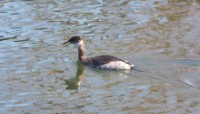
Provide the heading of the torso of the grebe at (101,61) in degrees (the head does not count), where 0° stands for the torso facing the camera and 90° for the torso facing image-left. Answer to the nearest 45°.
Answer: approximately 90°
